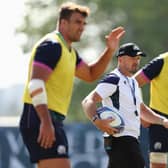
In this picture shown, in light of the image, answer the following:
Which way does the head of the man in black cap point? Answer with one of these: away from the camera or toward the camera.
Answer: toward the camera

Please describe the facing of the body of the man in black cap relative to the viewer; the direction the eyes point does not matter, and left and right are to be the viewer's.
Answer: facing the viewer and to the right of the viewer
